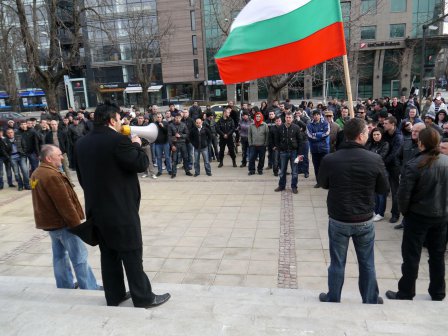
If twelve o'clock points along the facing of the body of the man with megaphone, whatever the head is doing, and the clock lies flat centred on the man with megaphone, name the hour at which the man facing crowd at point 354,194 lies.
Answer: The man facing crowd is roughly at 2 o'clock from the man with megaphone.

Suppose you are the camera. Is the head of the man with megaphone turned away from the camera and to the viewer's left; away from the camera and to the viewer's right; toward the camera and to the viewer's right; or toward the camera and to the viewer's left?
away from the camera and to the viewer's right

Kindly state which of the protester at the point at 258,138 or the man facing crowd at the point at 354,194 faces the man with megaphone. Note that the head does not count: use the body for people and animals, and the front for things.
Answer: the protester

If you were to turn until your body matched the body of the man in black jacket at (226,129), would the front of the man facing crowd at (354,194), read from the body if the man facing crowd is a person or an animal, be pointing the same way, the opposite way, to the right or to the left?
the opposite way

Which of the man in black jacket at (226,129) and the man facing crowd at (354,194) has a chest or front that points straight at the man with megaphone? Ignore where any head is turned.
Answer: the man in black jacket

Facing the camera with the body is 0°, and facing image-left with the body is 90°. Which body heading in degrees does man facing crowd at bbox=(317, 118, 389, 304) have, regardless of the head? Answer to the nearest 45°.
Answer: approximately 180°

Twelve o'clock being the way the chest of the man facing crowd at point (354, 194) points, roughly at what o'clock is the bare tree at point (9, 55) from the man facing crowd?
The bare tree is roughly at 10 o'clock from the man facing crowd.

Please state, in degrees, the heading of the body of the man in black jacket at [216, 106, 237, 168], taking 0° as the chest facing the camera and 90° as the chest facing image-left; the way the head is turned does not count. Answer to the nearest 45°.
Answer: approximately 0°

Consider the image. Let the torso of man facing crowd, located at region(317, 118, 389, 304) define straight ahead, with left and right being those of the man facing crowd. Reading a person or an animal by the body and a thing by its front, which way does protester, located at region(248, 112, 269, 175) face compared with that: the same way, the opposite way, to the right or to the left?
the opposite way
